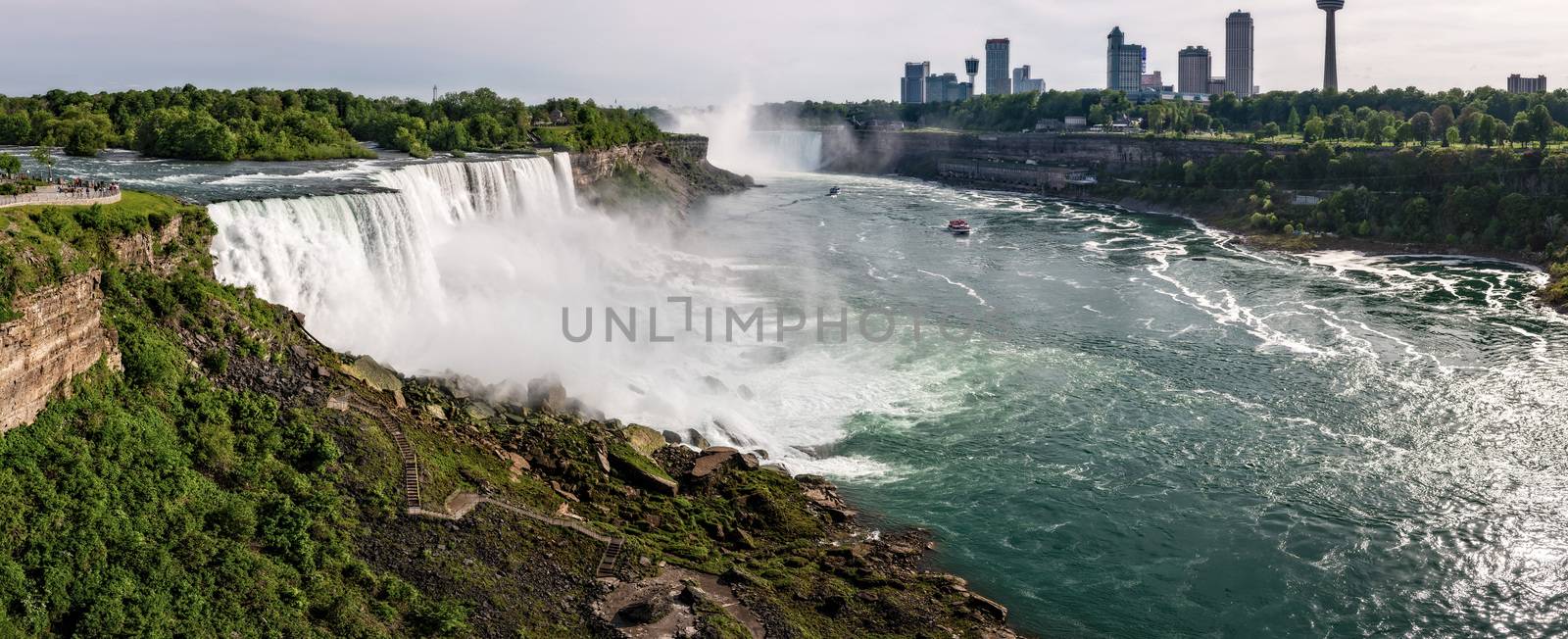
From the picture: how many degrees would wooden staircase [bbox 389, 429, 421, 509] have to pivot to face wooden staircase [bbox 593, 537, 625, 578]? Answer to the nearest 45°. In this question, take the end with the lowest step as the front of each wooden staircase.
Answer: approximately 45° to its left

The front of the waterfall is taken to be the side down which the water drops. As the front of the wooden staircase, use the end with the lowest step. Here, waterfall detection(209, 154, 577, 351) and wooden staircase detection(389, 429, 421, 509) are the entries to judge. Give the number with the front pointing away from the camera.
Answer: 0

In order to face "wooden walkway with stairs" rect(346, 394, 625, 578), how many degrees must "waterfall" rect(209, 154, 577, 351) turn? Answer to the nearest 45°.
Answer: approximately 45° to its right

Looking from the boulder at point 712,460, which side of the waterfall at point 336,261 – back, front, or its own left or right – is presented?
front

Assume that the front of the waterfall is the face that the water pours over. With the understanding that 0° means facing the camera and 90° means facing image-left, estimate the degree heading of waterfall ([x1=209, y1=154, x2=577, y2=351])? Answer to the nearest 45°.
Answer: approximately 315°

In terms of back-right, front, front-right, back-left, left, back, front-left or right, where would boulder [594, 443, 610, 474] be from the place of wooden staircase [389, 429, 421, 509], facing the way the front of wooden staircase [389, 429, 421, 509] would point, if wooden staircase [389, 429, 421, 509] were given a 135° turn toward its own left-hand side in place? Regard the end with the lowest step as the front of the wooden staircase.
front

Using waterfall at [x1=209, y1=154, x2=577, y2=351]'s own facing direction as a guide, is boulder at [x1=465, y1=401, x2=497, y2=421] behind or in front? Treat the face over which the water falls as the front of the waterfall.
in front

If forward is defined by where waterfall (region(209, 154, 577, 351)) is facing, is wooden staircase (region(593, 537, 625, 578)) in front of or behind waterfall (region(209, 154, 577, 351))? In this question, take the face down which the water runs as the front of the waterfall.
in front

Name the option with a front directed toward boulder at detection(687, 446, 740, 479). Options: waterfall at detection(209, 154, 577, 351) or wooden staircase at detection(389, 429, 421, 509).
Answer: the waterfall

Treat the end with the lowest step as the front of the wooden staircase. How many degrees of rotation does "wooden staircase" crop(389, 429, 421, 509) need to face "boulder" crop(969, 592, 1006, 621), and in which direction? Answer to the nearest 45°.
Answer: approximately 90° to its left

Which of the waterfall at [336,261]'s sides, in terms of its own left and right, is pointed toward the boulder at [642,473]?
front

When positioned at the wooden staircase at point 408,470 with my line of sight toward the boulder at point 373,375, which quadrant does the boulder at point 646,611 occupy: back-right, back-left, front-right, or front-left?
back-right
